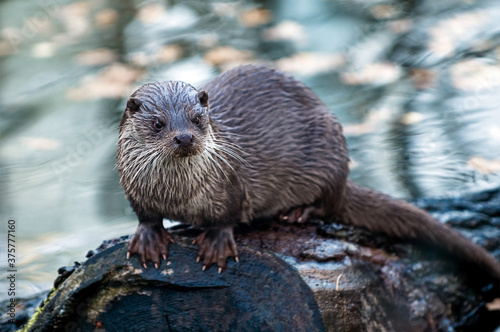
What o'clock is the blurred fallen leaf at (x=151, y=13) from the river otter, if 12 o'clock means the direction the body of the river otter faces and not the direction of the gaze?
The blurred fallen leaf is roughly at 4 o'clock from the river otter.

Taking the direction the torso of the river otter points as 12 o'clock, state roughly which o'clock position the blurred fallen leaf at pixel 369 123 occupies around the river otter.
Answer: The blurred fallen leaf is roughly at 5 o'clock from the river otter.

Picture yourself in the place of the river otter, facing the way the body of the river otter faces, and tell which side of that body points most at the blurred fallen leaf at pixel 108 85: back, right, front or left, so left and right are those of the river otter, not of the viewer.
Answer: right

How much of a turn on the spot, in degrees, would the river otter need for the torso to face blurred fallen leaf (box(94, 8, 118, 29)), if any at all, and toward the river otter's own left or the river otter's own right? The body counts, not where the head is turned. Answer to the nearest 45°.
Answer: approximately 135° to the river otter's own right

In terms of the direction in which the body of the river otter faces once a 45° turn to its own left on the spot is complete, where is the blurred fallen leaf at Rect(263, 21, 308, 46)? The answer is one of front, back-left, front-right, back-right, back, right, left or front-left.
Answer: back

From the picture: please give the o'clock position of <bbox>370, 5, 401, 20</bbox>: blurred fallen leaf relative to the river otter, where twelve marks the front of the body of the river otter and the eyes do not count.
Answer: The blurred fallen leaf is roughly at 5 o'clock from the river otter.

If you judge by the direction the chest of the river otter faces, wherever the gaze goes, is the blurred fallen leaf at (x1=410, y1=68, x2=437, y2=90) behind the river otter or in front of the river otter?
behind

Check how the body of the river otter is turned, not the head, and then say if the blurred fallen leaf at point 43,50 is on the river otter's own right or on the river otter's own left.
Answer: on the river otter's own right

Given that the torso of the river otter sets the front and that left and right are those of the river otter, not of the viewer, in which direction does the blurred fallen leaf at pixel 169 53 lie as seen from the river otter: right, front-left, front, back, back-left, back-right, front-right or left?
back-right

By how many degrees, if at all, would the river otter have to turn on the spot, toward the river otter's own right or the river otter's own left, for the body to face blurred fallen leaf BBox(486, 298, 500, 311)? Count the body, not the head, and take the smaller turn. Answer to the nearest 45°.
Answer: approximately 135° to the river otter's own left

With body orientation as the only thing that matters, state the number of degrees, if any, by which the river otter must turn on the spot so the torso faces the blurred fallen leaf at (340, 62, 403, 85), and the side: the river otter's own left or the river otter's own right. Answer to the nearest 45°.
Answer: approximately 135° to the river otter's own right

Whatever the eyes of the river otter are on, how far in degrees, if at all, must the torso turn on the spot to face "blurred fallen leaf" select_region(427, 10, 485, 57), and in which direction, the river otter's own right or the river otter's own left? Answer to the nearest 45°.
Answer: approximately 180°

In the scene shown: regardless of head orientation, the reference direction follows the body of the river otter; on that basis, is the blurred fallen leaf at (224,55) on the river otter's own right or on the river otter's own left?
on the river otter's own right

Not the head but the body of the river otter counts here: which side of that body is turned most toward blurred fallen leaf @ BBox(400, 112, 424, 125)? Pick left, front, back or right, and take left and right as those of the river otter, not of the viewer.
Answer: back

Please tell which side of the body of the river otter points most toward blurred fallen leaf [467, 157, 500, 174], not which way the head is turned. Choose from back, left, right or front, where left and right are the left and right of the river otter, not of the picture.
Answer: back

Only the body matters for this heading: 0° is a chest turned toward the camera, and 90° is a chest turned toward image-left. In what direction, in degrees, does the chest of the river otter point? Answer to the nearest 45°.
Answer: approximately 45°
